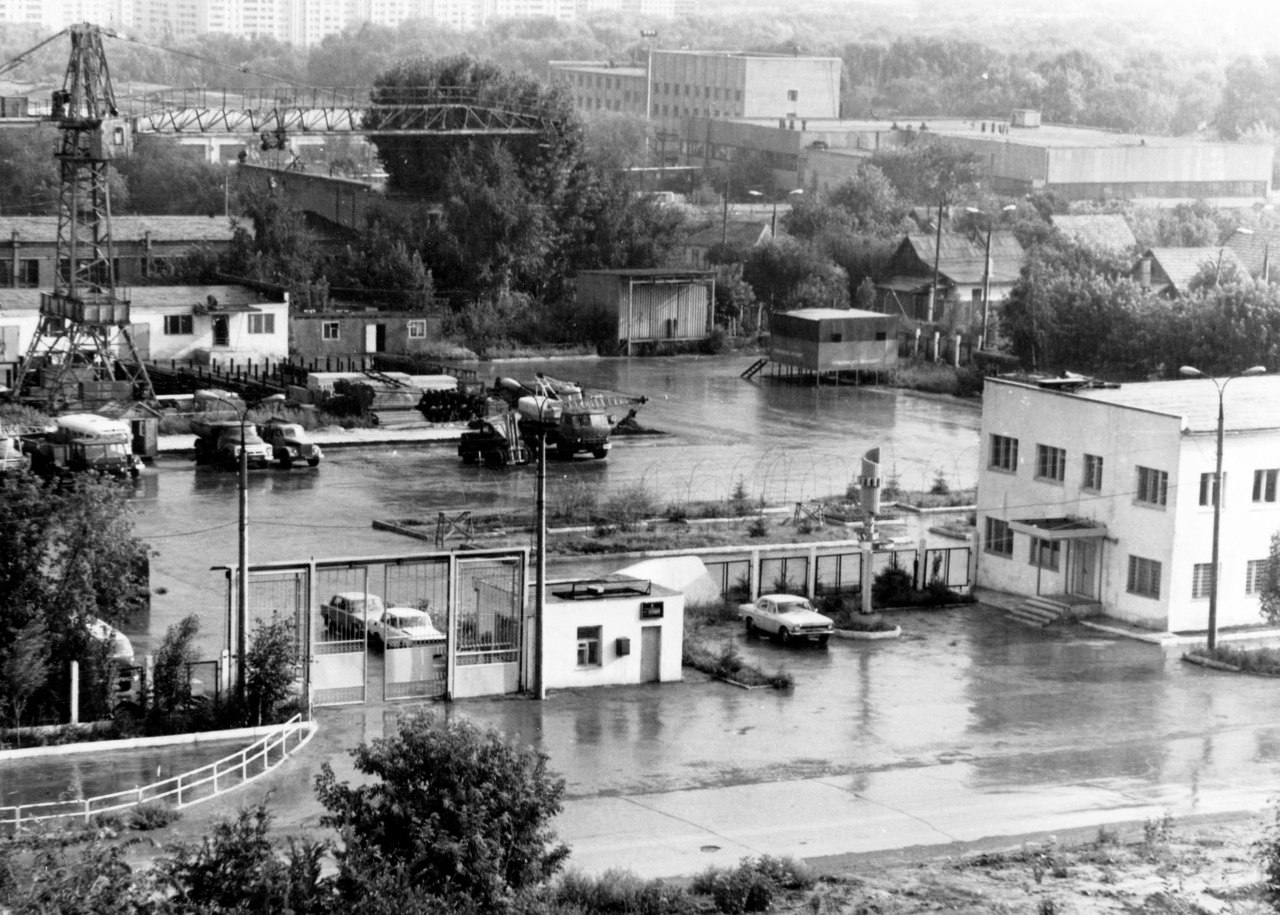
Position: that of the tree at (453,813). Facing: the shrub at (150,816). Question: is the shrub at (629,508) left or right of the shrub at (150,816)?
right

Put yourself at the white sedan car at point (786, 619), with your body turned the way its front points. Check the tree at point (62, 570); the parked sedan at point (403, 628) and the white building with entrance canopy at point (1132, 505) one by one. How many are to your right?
2

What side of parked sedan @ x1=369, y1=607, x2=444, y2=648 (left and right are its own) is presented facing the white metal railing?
right

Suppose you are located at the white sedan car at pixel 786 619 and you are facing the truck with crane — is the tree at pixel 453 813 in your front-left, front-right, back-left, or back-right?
back-left

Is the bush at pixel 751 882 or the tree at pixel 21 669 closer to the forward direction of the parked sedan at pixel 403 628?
the bush

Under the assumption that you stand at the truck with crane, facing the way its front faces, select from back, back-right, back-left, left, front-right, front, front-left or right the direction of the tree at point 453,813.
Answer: front-right

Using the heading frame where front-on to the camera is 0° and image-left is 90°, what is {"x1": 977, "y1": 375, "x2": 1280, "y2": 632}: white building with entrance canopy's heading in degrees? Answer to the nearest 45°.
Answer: approximately 45°

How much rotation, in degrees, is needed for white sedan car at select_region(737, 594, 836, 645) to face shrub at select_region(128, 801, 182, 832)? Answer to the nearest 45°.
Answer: approximately 90° to its right

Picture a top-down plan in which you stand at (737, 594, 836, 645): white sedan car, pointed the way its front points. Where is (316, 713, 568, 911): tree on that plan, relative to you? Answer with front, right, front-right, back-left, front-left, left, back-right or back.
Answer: front-right

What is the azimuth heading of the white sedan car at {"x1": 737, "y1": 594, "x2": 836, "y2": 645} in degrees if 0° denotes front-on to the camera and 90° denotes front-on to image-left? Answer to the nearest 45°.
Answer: approximately 315°

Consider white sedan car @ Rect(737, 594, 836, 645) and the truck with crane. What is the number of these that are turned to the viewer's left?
0

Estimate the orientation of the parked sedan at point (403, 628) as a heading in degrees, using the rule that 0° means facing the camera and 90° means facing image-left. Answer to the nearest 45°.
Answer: approximately 315°

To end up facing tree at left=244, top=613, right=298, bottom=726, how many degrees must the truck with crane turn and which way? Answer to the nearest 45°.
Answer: approximately 45° to its right
